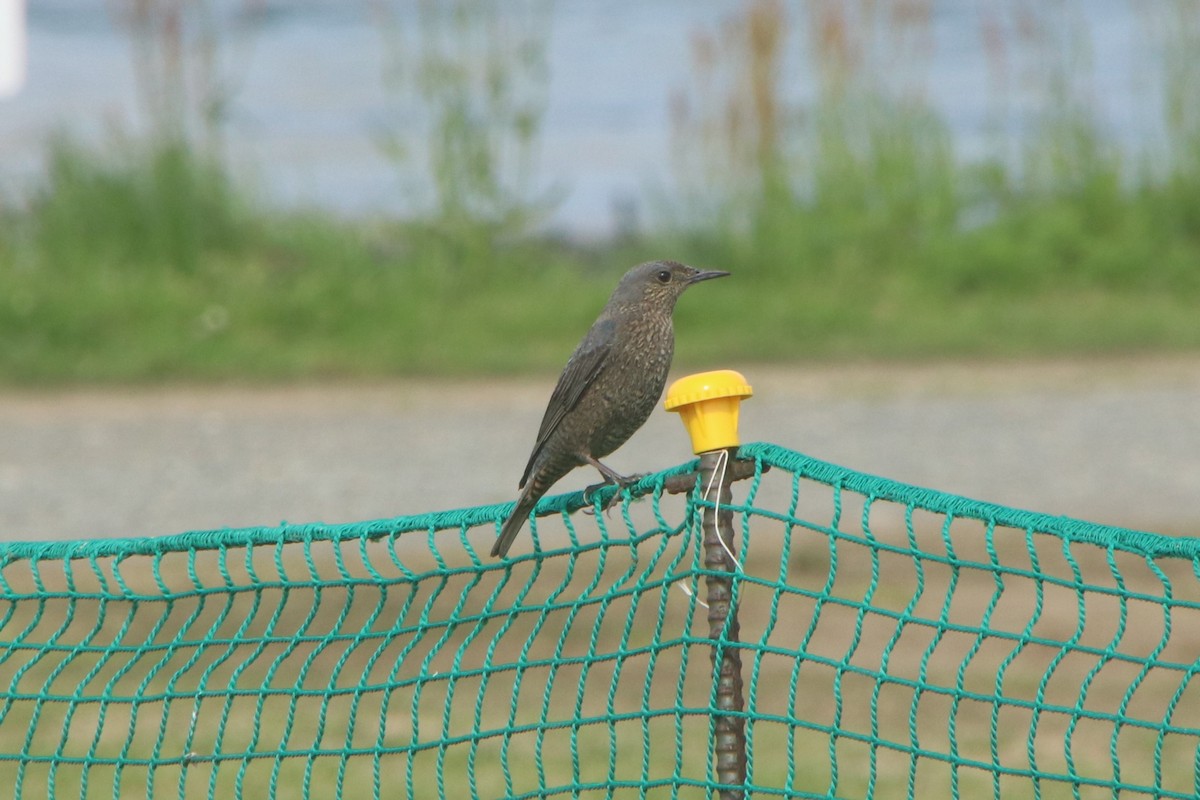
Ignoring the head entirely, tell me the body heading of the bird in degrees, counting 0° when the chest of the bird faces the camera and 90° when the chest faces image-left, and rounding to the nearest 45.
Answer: approximately 270°

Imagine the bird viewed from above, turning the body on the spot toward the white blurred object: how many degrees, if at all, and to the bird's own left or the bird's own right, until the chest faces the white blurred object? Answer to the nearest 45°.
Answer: approximately 135° to the bird's own left

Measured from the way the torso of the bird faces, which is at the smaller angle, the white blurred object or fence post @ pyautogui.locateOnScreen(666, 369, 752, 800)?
the fence post
